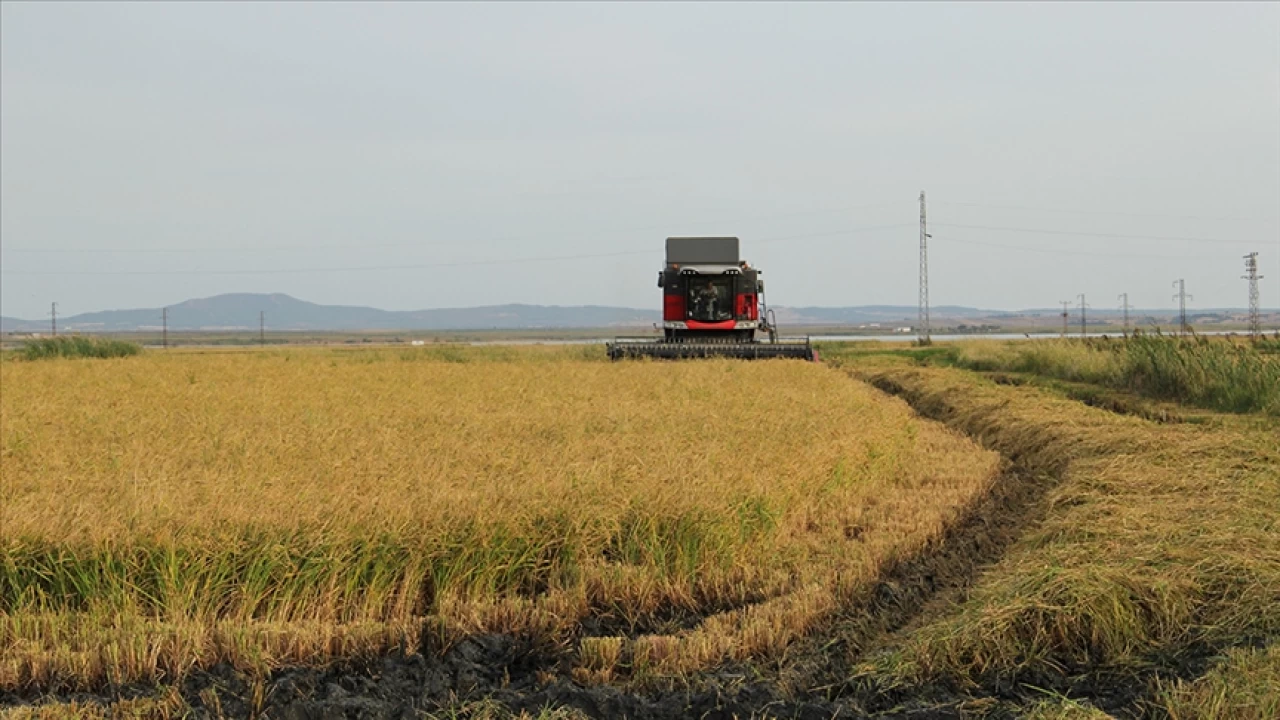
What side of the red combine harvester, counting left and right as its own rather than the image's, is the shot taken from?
front
